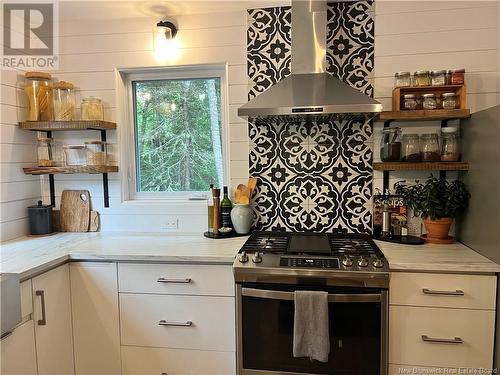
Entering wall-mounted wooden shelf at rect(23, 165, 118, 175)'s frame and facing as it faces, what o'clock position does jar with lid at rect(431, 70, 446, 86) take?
The jar with lid is roughly at 10 o'clock from the wall-mounted wooden shelf.

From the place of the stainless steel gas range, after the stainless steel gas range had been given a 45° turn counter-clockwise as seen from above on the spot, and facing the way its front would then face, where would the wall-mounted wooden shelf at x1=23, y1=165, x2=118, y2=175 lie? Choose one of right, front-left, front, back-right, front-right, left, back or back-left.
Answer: back-right

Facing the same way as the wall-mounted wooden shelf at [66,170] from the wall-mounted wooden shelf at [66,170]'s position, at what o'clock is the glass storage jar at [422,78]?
The glass storage jar is roughly at 10 o'clock from the wall-mounted wooden shelf.

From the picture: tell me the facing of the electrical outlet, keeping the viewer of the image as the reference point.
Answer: facing the viewer

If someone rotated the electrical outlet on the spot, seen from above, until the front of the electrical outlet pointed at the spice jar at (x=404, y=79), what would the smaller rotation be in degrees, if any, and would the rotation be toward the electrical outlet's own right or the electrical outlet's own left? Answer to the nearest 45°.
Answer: approximately 45° to the electrical outlet's own left

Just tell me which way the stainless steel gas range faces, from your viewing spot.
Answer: facing the viewer

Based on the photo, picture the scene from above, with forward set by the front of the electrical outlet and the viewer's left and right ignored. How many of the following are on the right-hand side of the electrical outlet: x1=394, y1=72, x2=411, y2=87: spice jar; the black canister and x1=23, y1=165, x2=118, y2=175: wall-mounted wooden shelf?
2

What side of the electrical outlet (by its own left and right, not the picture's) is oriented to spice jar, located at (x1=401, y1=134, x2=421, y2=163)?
left

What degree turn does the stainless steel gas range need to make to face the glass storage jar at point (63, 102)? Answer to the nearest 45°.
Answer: approximately 90° to its right

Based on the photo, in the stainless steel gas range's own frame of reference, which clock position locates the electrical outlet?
The electrical outlet is roughly at 4 o'clock from the stainless steel gas range.

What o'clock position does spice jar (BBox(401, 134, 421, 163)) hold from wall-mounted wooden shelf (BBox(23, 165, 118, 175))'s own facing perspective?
The spice jar is roughly at 10 o'clock from the wall-mounted wooden shelf.

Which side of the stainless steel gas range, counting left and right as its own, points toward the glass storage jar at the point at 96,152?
right

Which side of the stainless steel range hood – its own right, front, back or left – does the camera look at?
front

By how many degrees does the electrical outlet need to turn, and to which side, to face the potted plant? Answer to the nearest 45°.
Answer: approximately 45° to its left
